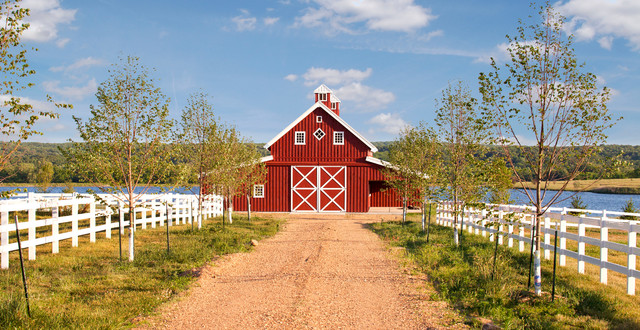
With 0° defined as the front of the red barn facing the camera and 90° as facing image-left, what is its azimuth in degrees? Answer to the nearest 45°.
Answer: approximately 0°
